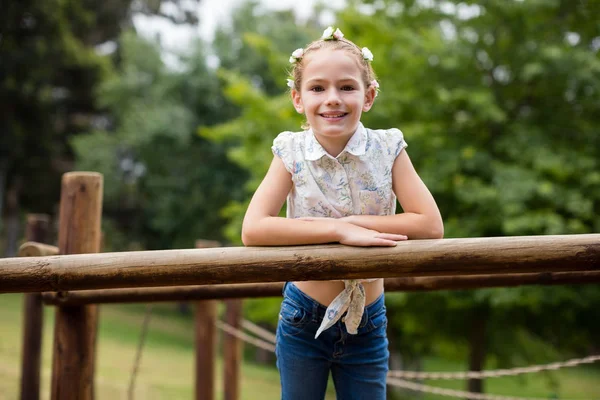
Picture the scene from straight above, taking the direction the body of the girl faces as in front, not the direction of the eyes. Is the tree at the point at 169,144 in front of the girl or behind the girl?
behind

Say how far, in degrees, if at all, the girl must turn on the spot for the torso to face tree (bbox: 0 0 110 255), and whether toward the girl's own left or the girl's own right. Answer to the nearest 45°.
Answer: approximately 135° to the girl's own right

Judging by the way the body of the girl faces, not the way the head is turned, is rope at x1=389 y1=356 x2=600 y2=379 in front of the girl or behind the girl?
behind

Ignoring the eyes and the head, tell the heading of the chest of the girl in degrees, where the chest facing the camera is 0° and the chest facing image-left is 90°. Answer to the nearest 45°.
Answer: approximately 0°

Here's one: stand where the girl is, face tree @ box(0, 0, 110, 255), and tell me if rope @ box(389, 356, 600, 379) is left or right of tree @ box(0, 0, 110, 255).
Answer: right
